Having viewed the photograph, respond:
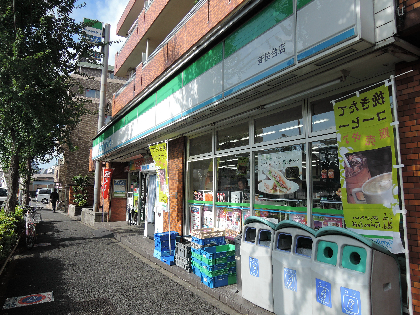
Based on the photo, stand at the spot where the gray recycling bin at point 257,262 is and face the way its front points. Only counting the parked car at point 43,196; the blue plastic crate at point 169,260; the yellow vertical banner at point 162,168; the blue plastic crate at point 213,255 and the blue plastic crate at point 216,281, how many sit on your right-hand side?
5

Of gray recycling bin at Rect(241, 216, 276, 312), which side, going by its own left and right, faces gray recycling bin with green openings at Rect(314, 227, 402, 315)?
left

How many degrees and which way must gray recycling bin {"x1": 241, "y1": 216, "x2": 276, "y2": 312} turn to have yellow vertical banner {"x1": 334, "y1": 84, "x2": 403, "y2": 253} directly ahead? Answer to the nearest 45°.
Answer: approximately 90° to its left

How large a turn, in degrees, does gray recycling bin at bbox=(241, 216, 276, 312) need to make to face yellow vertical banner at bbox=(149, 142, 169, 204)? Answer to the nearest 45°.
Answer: approximately 90° to its right

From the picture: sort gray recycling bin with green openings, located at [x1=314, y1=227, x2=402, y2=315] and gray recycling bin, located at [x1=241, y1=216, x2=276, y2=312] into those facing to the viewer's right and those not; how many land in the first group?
0

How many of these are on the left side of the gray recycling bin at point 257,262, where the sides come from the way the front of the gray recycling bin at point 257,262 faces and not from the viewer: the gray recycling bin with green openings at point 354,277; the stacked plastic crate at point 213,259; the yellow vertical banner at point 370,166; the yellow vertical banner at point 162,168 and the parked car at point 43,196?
2

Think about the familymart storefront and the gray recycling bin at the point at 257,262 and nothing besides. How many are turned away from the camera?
0

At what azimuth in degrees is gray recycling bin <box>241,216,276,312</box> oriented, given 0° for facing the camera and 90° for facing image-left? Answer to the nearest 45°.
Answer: approximately 45°

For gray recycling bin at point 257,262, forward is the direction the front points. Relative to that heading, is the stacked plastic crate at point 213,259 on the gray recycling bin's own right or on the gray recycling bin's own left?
on the gray recycling bin's own right

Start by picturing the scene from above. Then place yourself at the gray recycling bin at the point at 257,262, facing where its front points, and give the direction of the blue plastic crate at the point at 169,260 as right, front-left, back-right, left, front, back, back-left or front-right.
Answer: right

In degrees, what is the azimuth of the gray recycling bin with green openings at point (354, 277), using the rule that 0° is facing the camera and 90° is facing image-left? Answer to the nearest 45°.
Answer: approximately 45°

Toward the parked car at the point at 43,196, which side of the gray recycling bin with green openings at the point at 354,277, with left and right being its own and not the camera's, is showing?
right

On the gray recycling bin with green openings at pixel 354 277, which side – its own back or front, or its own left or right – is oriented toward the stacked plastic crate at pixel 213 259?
right
